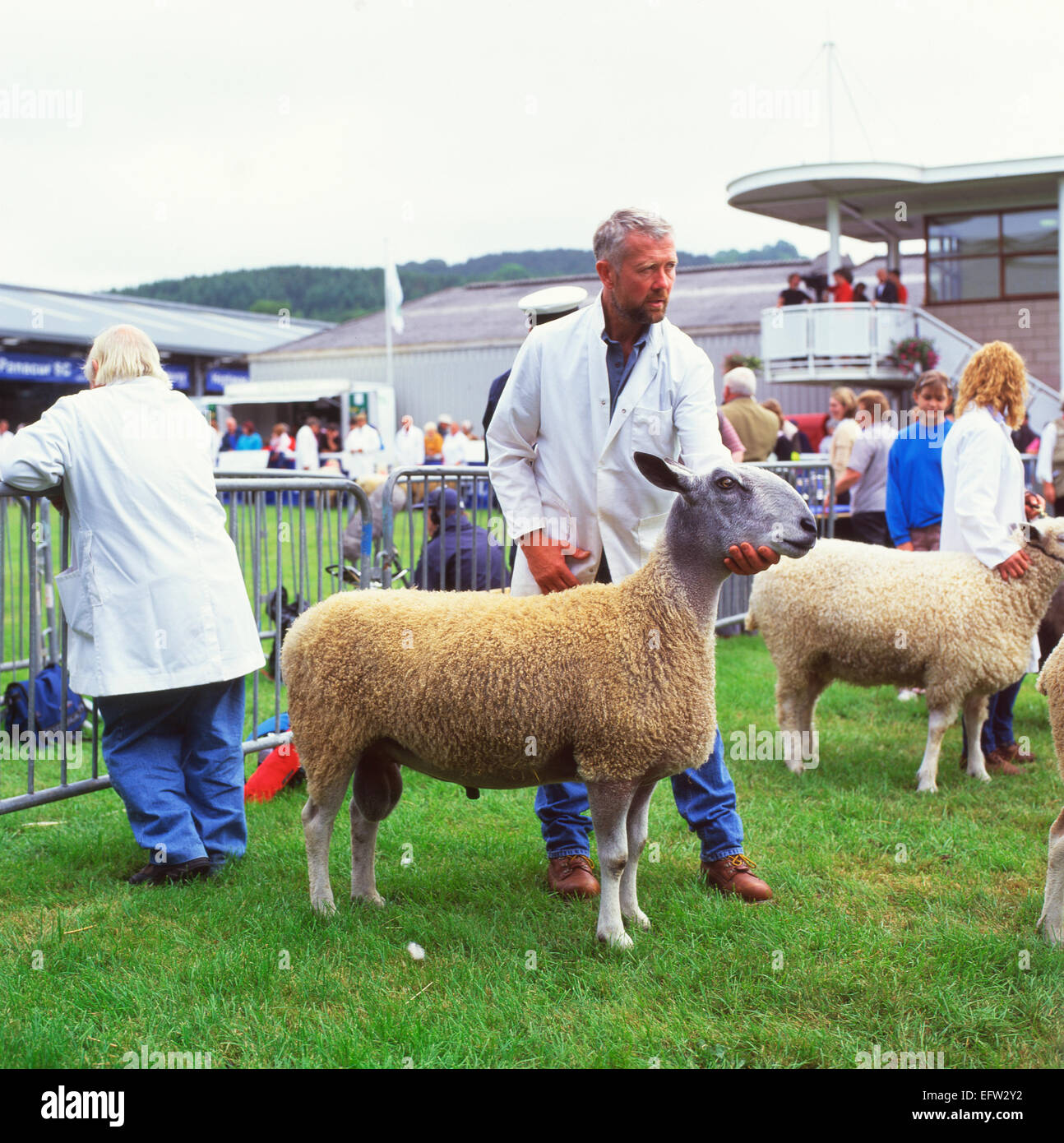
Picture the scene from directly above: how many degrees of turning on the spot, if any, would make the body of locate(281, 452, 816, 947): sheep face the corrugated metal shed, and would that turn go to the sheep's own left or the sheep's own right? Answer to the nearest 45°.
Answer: approximately 90° to the sheep's own left

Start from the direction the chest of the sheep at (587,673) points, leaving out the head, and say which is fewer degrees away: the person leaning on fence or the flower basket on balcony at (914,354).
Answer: the flower basket on balcony

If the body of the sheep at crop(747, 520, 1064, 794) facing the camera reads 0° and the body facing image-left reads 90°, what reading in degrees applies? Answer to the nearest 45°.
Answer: approximately 270°

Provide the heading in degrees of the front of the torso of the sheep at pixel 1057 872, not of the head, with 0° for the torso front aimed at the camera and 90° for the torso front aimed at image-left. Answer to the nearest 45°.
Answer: approximately 270°

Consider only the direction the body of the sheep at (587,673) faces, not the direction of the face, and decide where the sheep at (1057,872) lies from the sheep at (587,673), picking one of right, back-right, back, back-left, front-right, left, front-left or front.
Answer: front

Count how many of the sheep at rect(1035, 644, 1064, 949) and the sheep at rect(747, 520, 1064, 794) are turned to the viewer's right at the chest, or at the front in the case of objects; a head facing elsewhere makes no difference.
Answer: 2

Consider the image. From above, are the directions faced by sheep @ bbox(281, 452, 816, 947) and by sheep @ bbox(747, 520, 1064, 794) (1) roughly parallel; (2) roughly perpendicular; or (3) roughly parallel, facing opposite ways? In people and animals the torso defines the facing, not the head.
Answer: roughly parallel

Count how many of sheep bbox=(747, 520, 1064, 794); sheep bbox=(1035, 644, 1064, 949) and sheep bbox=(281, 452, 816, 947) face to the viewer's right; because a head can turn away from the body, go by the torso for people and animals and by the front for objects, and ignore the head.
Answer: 3

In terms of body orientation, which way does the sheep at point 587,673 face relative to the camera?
to the viewer's right

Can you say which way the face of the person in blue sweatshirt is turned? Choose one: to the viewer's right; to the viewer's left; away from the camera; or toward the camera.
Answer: toward the camera

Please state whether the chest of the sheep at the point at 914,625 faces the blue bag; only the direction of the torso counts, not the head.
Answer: no

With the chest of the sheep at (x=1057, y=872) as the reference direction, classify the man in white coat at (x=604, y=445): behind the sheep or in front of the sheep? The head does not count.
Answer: behind

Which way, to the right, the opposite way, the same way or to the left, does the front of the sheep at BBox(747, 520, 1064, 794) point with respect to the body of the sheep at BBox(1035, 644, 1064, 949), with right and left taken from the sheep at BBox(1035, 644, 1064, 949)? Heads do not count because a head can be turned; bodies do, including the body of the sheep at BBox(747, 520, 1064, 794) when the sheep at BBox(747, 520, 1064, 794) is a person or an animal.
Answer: the same way

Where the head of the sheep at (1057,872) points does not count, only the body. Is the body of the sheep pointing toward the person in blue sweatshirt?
no

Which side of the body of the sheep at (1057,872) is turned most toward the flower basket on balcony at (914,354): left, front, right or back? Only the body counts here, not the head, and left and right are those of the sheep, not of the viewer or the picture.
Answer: left

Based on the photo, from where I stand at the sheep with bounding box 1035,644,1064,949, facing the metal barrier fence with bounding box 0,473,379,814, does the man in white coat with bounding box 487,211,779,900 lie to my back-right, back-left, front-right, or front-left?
front-left
